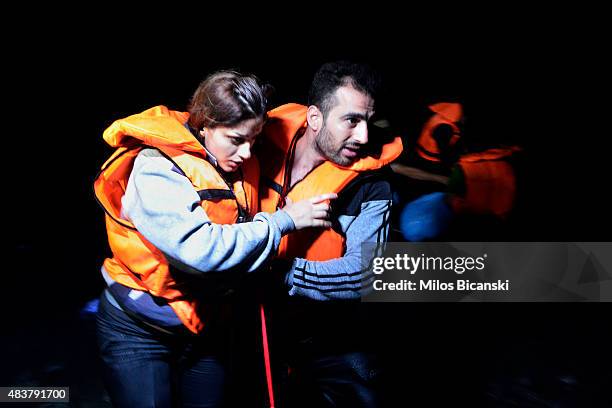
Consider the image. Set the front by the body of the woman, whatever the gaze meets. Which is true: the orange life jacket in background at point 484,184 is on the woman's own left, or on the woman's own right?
on the woman's own left

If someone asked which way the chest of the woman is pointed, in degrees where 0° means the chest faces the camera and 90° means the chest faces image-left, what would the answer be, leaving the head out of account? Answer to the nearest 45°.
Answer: approximately 315°
